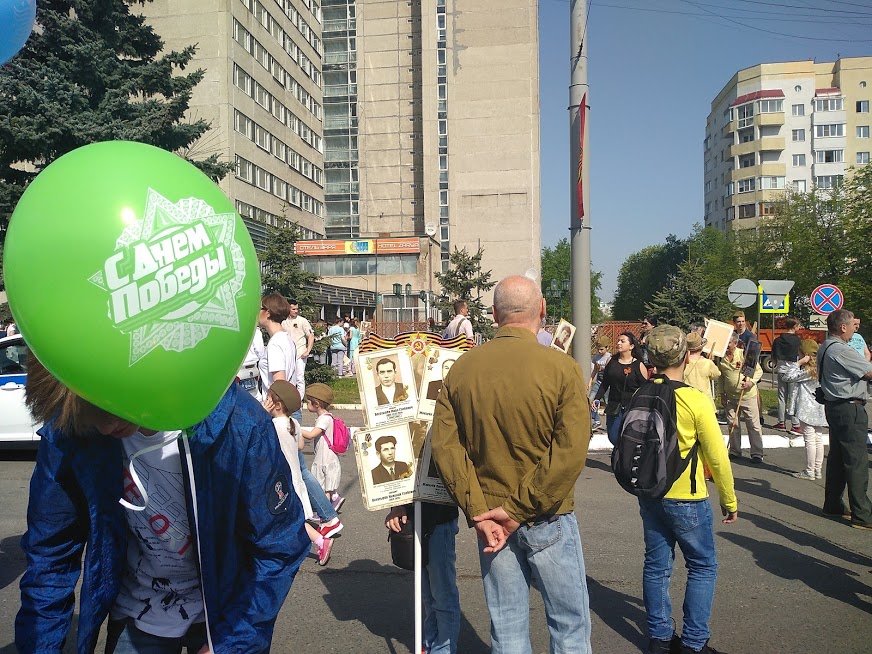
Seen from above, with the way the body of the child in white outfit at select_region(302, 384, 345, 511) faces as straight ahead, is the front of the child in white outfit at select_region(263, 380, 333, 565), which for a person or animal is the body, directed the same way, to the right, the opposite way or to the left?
the same way

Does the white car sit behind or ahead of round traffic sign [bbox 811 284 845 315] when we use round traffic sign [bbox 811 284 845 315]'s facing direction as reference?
ahead

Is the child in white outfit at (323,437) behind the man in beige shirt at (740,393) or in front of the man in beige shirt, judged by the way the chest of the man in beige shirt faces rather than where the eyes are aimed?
in front

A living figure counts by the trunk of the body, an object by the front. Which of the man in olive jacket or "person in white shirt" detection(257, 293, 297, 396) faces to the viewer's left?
the person in white shirt

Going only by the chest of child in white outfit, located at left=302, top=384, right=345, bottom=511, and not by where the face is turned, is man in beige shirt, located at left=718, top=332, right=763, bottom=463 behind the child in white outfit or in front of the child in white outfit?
behind

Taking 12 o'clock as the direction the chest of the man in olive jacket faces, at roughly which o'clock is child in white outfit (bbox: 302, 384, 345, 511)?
The child in white outfit is roughly at 11 o'clock from the man in olive jacket.

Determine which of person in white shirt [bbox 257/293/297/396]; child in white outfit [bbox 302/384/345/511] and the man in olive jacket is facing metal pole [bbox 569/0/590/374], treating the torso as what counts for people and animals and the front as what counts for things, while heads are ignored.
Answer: the man in olive jacket

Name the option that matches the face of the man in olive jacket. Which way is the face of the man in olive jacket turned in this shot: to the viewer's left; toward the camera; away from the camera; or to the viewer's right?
away from the camera

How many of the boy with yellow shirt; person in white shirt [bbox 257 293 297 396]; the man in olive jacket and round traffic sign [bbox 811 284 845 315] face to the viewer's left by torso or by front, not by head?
1

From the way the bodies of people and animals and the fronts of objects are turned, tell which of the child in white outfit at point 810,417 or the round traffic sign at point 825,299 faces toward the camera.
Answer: the round traffic sign

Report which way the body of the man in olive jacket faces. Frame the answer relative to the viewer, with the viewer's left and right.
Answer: facing away from the viewer

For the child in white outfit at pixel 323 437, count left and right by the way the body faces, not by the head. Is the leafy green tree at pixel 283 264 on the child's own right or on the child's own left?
on the child's own right

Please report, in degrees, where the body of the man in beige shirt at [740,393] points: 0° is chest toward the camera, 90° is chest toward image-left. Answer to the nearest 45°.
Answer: approximately 45°
